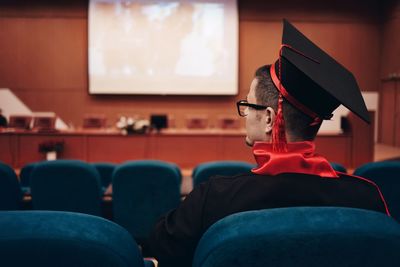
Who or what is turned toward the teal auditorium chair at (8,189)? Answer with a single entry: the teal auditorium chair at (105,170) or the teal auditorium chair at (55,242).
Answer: the teal auditorium chair at (55,242)

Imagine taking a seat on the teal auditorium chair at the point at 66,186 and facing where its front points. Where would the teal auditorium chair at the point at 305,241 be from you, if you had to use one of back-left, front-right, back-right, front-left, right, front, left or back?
back

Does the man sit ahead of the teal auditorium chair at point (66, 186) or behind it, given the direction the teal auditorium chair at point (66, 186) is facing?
behind

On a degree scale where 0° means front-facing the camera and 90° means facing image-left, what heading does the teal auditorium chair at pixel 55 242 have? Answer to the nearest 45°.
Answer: approximately 180°

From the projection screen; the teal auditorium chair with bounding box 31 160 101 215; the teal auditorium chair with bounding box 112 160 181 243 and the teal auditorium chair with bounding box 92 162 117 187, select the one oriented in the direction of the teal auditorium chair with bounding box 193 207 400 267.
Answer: the projection screen

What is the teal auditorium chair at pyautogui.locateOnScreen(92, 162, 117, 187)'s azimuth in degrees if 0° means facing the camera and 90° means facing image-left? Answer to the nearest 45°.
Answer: approximately 180°

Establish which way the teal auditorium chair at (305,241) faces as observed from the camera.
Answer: facing away from the viewer

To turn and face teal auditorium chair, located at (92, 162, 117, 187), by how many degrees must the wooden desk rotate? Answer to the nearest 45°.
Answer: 0° — it already faces it

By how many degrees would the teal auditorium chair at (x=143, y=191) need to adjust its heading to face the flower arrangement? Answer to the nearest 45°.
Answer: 0° — it already faces it

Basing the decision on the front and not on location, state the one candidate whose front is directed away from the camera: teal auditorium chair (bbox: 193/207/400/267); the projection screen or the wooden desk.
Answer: the teal auditorium chair

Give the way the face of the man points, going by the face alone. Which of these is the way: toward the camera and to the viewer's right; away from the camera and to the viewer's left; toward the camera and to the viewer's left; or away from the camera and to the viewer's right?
away from the camera and to the viewer's left

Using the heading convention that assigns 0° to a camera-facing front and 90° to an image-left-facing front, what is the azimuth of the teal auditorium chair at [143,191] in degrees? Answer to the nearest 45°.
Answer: approximately 180°

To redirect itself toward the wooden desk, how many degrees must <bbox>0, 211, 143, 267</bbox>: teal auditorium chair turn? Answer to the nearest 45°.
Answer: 0° — it already faces it

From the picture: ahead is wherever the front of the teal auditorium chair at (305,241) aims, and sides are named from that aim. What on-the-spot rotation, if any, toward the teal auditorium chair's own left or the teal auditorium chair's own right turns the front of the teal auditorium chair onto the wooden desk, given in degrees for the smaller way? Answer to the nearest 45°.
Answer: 0° — it already faces it
